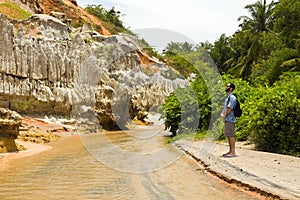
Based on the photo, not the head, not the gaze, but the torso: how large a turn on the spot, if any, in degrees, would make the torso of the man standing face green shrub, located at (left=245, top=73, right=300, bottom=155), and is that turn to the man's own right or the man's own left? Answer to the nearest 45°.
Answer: approximately 135° to the man's own right

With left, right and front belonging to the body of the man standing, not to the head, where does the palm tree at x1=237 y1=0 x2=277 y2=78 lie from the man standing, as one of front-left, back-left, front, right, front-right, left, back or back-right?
right

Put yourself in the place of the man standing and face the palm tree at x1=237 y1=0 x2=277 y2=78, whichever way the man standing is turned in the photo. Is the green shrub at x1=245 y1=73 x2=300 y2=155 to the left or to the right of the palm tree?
right

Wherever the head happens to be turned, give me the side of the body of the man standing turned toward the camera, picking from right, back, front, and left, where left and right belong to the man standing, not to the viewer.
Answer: left
